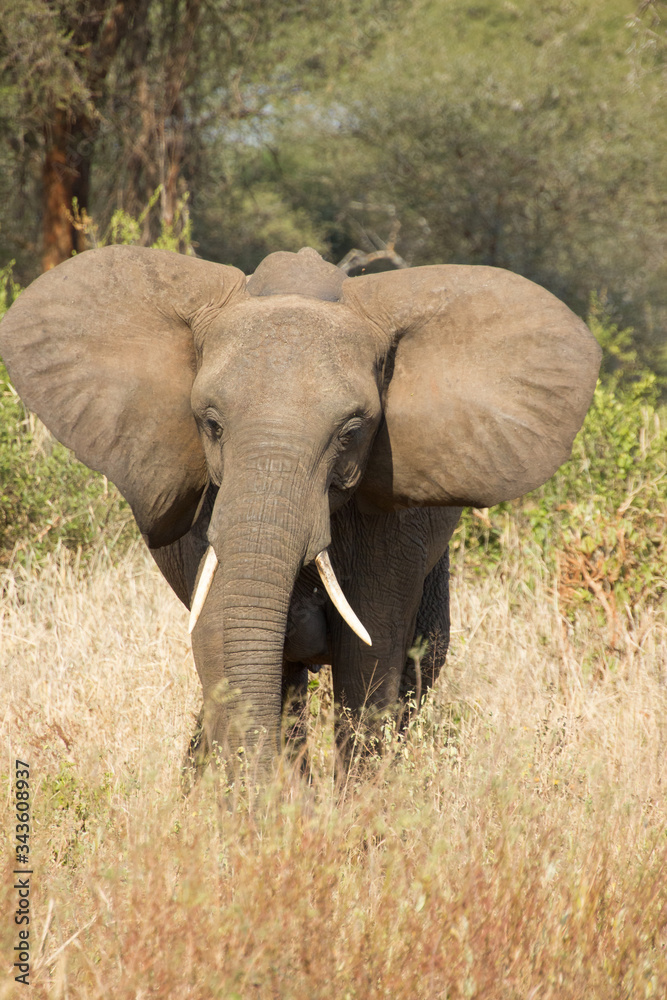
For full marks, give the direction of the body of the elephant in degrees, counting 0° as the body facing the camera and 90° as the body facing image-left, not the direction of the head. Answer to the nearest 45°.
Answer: approximately 0°

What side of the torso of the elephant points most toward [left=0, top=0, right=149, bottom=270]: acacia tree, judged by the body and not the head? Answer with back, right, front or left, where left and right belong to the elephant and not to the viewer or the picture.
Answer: back

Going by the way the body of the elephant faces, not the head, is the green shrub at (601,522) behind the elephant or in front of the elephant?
behind

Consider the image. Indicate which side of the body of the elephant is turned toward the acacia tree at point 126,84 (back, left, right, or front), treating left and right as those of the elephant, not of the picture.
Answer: back
